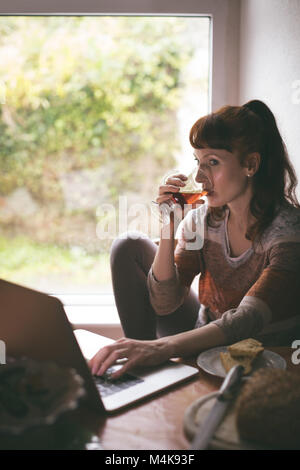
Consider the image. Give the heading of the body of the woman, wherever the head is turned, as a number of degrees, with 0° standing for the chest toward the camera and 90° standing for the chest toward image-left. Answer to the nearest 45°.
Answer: approximately 45°

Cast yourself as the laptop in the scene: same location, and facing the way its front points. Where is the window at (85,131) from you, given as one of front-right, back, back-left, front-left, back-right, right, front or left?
front-left

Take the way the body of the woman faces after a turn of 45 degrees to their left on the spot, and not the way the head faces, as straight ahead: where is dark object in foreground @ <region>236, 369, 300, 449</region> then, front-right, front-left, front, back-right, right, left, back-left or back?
front

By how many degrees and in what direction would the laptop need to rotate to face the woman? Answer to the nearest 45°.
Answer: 0° — it already faces them

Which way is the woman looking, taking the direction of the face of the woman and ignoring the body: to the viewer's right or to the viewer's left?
to the viewer's left

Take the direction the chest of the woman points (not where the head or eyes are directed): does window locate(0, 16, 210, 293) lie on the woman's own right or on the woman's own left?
on the woman's own right

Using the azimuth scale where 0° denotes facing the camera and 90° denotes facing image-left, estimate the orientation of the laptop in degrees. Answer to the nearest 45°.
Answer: approximately 225°

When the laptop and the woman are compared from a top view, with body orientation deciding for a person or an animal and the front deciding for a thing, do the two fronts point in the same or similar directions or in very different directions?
very different directions

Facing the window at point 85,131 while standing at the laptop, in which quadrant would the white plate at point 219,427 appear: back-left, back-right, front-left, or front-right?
back-right

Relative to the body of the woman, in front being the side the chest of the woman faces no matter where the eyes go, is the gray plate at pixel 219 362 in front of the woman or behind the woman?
in front
